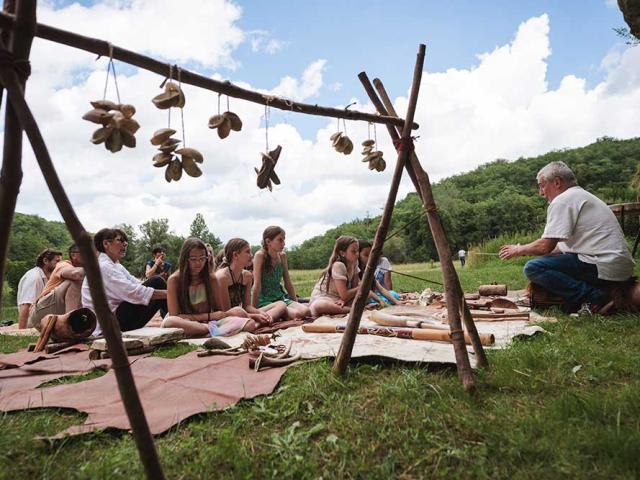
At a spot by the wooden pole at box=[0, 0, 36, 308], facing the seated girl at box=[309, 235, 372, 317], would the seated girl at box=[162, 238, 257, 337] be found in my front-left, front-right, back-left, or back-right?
front-left

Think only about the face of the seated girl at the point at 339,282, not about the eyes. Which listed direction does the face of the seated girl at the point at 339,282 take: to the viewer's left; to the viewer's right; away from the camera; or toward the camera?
to the viewer's right

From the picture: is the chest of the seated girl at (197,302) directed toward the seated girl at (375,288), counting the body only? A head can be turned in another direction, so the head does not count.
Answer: no

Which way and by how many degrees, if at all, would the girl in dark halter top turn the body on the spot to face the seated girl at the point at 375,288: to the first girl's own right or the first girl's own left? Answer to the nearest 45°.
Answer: approximately 90° to the first girl's own left

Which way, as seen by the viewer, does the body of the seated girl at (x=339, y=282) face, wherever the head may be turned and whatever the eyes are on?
to the viewer's right

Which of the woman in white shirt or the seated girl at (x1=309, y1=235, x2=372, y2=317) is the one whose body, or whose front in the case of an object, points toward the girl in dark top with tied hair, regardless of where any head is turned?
the woman in white shirt

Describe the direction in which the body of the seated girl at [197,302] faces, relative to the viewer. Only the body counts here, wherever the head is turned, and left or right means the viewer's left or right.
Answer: facing the viewer and to the right of the viewer

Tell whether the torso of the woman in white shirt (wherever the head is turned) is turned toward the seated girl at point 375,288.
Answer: yes

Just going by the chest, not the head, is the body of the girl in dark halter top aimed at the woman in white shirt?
no

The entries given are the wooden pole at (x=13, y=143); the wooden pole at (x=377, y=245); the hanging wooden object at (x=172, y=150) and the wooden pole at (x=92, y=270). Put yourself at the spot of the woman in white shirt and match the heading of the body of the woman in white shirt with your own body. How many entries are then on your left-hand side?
0

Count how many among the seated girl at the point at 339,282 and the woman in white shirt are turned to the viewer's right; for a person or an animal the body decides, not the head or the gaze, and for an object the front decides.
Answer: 2

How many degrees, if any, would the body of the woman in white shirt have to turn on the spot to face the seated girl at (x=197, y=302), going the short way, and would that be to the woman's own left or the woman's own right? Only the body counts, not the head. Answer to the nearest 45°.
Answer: approximately 45° to the woman's own right

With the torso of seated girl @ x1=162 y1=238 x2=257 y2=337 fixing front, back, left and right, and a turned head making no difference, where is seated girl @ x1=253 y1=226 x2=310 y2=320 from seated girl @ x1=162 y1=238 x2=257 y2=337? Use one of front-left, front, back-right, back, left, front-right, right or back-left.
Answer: left

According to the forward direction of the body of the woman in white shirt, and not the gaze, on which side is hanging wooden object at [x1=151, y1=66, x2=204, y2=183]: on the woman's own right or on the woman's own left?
on the woman's own right

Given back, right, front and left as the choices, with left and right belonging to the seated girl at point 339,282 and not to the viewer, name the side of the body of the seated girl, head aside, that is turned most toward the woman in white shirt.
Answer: back

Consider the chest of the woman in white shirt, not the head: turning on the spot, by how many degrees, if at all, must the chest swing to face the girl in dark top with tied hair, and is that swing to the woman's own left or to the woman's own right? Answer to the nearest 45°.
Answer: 0° — they already face them

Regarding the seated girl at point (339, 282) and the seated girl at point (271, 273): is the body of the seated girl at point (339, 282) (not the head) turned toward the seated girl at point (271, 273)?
no

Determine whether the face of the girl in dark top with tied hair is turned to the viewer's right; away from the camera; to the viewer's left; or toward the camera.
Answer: to the viewer's right

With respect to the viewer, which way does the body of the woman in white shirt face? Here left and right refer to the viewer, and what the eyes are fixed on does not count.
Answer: facing to the right of the viewer
